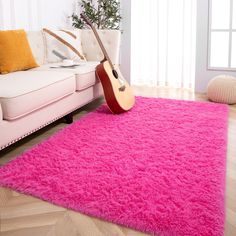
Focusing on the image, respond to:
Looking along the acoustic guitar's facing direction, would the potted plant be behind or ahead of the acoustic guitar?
behind

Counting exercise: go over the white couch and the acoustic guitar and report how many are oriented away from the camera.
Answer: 0

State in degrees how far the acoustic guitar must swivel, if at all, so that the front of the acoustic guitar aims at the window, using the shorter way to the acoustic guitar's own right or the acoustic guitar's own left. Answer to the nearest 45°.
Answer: approximately 90° to the acoustic guitar's own left

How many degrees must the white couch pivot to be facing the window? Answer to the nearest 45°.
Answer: approximately 90° to its left

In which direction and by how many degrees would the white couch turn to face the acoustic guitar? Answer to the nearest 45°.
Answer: approximately 90° to its left

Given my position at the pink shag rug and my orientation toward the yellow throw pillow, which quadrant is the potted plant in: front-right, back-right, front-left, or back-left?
front-right

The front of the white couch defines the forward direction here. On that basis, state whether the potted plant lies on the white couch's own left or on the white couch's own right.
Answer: on the white couch's own left

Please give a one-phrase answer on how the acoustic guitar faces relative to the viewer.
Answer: facing the viewer and to the right of the viewer

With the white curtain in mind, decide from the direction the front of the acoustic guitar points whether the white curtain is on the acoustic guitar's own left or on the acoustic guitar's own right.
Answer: on the acoustic guitar's own left

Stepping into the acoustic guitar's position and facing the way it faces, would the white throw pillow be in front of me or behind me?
behind
